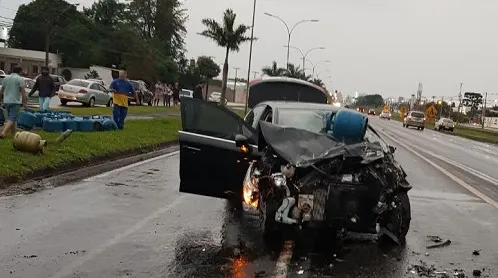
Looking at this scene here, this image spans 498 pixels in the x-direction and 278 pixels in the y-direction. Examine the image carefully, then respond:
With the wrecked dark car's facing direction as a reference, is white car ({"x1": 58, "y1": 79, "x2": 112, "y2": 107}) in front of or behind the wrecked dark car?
behind

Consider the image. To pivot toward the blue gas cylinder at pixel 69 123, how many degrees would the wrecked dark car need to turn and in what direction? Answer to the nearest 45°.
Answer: approximately 135° to its right

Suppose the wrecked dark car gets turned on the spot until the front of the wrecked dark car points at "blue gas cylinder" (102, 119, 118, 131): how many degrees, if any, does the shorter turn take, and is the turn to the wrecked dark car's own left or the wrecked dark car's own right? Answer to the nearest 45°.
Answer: approximately 135° to the wrecked dark car's own right

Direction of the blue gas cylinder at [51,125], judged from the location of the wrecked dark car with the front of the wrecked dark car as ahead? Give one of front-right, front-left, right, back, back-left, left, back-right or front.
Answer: back-right

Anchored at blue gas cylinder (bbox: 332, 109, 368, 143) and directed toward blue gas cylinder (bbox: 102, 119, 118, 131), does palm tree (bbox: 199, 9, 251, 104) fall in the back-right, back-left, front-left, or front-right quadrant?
front-right

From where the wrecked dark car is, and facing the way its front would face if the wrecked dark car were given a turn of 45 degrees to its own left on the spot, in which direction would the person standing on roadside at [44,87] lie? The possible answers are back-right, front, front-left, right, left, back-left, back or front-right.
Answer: back

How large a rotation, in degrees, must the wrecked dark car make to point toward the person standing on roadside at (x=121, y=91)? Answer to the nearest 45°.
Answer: approximately 135° to its right

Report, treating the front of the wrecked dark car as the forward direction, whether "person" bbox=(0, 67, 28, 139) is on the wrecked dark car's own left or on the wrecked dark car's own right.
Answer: on the wrecked dark car's own right

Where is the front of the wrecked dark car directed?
toward the camera
